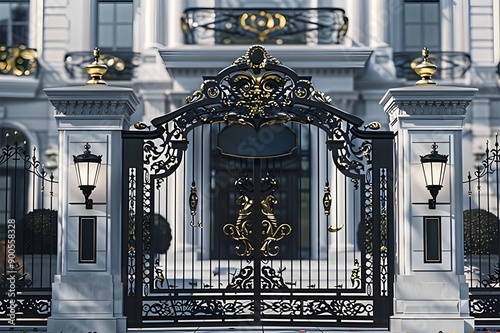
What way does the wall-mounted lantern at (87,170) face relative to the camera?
toward the camera

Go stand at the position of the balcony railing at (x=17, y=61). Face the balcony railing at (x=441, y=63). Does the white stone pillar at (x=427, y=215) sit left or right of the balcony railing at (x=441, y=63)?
right

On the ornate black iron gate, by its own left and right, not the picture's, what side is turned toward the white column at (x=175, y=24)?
back

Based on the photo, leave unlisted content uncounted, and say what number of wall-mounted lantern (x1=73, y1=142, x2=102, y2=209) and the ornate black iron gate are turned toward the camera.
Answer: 2

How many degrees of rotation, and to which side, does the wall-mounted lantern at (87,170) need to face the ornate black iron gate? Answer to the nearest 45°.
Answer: approximately 90° to its left

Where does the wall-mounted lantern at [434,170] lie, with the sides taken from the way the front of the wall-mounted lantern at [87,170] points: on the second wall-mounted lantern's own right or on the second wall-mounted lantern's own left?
on the second wall-mounted lantern's own left

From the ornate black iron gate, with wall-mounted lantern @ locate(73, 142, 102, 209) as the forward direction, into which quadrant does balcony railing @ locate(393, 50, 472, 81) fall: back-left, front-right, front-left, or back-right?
back-right

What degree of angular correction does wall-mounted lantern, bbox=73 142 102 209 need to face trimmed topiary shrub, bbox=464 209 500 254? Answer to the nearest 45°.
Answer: approximately 135° to its left

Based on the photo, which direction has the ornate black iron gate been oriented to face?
toward the camera

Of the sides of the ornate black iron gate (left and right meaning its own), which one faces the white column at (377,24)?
back

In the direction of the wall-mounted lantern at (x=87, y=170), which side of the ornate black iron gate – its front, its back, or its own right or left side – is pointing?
right

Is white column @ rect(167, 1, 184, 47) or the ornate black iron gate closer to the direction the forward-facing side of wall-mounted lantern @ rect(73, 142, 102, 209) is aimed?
the ornate black iron gate

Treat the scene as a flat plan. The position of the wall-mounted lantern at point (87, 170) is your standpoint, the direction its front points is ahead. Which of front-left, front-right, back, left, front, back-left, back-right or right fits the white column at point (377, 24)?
back-left

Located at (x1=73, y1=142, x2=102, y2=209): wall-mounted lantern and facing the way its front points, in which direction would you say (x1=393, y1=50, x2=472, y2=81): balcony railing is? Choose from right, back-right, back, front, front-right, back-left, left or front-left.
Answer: back-left

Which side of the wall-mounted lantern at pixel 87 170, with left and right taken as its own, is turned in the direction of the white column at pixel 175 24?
back

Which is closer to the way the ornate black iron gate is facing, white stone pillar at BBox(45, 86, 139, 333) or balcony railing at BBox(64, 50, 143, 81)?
the white stone pillar
